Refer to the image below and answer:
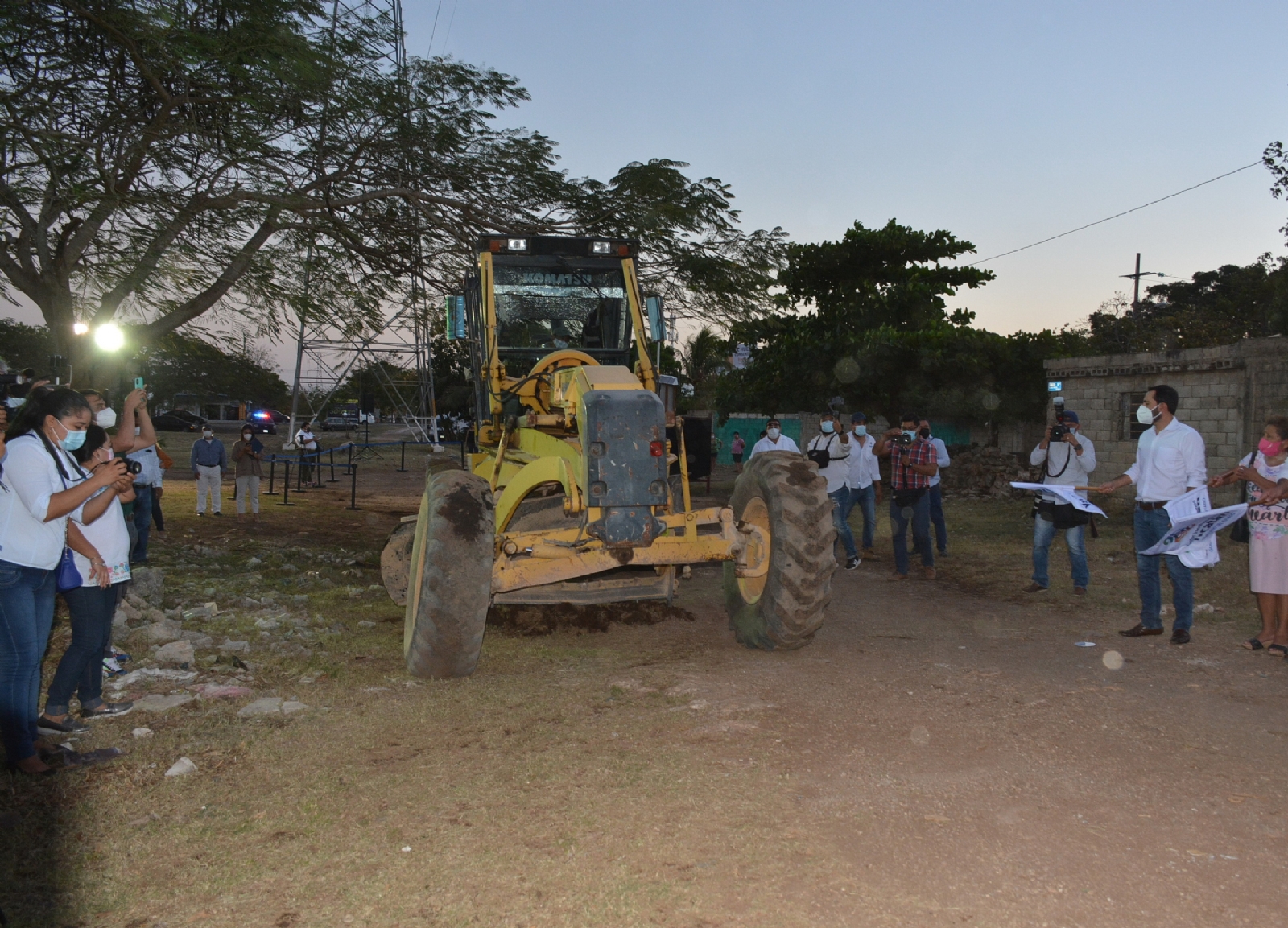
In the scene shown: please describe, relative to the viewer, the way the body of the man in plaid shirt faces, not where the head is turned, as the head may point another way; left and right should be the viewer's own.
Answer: facing the viewer

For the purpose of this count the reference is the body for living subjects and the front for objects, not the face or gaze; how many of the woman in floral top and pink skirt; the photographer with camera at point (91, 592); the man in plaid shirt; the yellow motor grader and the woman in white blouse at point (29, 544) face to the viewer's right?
2

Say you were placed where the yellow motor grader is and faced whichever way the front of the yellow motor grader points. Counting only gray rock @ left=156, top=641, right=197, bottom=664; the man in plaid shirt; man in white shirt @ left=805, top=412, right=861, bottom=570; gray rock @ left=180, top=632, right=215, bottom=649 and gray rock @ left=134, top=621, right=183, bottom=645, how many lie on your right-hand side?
3

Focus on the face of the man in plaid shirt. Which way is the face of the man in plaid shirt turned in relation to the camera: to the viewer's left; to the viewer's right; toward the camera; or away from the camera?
toward the camera

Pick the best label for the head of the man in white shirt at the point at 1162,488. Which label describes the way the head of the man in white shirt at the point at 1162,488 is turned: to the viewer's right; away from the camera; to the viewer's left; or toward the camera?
to the viewer's left

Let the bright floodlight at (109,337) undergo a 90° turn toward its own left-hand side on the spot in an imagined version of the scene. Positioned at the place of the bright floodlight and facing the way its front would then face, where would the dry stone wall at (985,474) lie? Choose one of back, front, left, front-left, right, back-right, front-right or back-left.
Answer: front

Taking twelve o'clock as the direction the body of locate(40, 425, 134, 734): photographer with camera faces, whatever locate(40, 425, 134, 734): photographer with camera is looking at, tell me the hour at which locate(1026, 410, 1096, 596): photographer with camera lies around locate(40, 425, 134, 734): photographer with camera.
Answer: locate(1026, 410, 1096, 596): photographer with camera is roughly at 12 o'clock from locate(40, 425, 134, 734): photographer with camera.

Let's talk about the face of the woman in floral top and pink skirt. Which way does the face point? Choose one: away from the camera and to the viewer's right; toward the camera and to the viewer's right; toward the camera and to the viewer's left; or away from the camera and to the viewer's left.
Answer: toward the camera and to the viewer's left

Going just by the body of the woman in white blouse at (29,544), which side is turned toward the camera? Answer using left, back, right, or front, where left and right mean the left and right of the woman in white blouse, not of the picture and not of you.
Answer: right

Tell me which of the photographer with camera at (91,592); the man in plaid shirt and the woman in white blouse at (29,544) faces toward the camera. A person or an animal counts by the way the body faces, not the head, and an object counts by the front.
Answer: the man in plaid shirt

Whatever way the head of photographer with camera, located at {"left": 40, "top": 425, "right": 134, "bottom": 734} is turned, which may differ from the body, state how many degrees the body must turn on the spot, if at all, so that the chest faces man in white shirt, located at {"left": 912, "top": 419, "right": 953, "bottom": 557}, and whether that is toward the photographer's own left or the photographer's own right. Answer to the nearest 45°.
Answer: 0° — they already face them

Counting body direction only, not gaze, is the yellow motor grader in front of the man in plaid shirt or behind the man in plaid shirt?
in front

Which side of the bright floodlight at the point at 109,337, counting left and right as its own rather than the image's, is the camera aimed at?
front

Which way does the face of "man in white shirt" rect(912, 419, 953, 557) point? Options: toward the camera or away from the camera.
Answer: toward the camera

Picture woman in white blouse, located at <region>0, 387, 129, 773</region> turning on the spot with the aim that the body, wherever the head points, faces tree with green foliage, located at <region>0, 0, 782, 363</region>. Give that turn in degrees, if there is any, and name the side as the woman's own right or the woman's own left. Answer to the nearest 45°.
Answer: approximately 90° to the woman's own left

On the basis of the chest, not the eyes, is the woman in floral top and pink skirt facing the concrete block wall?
no

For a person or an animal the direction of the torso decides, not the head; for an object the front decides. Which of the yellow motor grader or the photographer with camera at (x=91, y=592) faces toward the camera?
the yellow motor grader

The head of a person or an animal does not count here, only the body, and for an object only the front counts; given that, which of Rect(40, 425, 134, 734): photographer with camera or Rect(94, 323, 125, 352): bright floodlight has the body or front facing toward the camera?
the bright floodlight

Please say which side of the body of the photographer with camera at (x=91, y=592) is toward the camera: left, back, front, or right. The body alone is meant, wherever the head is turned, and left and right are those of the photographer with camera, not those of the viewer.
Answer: right
